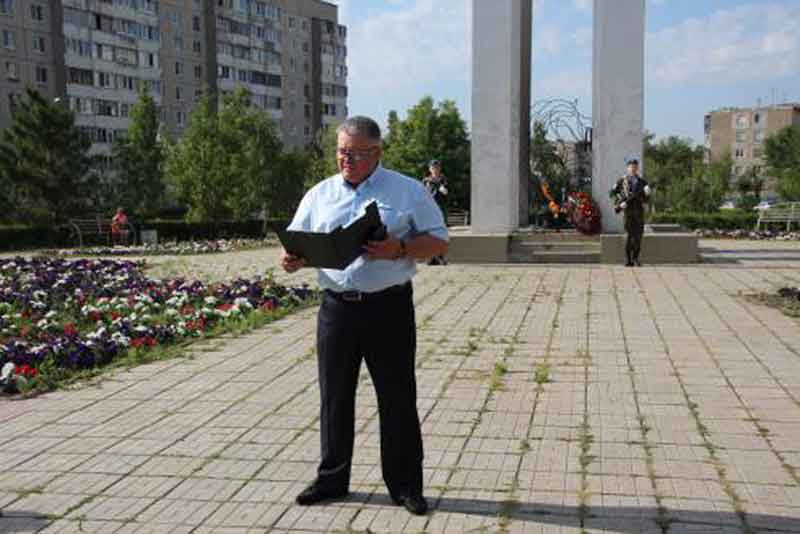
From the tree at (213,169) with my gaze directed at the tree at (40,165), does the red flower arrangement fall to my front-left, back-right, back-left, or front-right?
back-left

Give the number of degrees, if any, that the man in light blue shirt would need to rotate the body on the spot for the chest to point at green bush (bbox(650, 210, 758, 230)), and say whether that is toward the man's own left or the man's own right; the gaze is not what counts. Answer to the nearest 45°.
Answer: approximately 180°

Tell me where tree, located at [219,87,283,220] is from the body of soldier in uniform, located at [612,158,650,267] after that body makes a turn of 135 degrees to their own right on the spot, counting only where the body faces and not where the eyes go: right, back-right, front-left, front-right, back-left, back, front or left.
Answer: front

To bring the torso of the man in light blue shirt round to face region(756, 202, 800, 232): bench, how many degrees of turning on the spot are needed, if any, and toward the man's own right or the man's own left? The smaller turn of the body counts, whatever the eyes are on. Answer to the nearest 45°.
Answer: approximately 180°

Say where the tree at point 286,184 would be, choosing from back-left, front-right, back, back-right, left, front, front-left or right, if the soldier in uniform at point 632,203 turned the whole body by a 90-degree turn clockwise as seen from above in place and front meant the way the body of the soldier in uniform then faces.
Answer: front-right

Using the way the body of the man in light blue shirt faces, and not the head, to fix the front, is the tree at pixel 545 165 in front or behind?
behind

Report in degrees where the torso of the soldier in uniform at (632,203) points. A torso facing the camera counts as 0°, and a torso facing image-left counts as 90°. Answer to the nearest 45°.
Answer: approximately 0°

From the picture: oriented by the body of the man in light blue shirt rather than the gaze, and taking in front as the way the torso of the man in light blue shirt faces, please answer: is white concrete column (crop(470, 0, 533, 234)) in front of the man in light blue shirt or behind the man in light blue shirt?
behind

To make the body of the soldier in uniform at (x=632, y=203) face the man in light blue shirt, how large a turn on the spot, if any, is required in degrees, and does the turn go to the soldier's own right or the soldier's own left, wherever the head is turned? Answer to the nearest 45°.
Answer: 0° — they already face them
